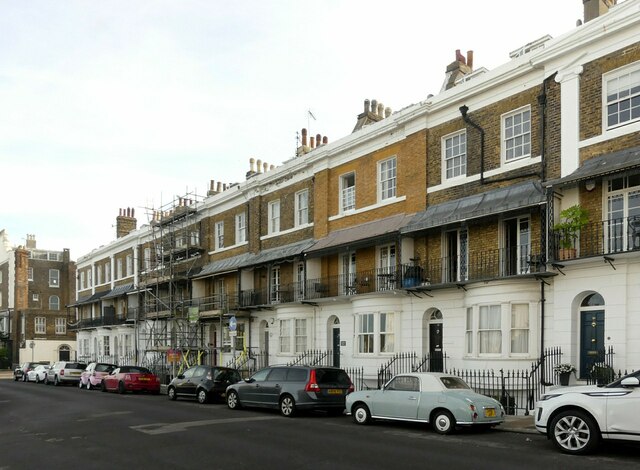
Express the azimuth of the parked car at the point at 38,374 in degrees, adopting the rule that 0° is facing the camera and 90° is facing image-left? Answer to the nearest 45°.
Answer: approximately 135°

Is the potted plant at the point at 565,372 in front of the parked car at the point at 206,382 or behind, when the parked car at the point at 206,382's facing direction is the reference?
behind

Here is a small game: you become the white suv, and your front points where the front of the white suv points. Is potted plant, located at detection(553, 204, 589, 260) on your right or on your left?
on your right

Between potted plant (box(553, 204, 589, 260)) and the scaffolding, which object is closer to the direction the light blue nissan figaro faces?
the scaffolding

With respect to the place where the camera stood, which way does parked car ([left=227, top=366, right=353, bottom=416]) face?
facing away from the viewer and to the left of the viewer

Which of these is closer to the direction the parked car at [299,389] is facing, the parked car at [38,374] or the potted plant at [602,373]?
the parked car
